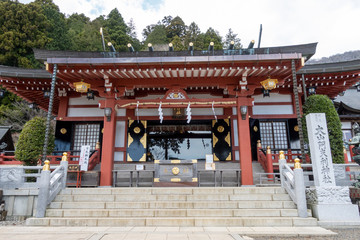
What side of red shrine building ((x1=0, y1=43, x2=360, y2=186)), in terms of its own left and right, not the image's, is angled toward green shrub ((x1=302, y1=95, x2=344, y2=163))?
left

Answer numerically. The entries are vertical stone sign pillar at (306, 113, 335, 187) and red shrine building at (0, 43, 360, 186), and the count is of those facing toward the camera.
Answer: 2

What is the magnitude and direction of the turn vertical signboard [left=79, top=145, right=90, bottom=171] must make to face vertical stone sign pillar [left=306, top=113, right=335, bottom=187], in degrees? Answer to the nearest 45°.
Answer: approximately 45° to its left

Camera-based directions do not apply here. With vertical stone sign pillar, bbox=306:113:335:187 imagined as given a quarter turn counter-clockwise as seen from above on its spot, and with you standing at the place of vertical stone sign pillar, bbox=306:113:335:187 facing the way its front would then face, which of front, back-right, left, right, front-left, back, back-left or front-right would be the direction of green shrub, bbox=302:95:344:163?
left

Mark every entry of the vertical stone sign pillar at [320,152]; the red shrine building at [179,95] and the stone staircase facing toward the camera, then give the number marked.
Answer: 3

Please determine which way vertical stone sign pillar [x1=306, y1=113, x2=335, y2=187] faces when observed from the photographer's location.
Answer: facing the viewer

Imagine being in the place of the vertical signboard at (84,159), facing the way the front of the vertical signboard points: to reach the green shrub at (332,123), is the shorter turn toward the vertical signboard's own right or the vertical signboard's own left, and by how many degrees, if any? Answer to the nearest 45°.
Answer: approximately 45° to the vertical signboard's own left

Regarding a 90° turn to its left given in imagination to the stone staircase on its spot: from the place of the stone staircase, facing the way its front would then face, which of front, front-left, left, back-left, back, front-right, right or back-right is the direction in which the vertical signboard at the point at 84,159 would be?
back-left

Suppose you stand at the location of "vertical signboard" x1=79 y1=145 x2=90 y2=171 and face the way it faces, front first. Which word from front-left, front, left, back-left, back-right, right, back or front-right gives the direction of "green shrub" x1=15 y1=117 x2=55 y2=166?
right

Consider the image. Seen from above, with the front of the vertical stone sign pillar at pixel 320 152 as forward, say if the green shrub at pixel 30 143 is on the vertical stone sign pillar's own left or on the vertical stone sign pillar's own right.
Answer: on the vertical stone sign pillar's own right

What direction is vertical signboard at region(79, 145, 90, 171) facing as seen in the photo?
toward the camera
